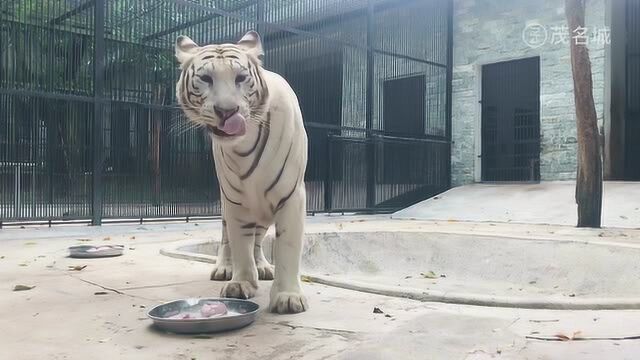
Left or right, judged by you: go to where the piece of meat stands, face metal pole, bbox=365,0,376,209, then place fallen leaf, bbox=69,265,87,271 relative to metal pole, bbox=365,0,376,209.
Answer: left

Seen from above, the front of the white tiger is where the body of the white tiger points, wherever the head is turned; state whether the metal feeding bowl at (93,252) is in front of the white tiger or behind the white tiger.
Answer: behind

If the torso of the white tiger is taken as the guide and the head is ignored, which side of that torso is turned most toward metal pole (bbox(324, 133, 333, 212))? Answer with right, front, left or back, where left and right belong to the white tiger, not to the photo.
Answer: back

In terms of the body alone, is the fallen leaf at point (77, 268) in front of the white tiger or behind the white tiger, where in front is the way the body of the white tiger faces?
behind

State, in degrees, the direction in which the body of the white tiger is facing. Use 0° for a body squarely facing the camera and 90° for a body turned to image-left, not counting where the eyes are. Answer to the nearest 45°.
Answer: approximately 0°

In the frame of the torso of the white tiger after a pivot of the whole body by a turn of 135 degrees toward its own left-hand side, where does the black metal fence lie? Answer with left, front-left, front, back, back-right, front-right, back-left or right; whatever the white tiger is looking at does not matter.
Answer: front-left

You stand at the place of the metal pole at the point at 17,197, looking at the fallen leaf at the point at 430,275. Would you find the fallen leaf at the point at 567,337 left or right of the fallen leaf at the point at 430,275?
right

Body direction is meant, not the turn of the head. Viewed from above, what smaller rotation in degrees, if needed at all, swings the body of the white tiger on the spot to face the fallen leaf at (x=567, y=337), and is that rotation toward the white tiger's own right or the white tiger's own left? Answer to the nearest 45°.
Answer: approximately 45° to the white tiger's own left

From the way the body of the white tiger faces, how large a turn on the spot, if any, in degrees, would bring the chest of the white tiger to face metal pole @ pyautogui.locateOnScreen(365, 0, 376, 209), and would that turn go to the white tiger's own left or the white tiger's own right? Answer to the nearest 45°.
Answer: approximately 180°

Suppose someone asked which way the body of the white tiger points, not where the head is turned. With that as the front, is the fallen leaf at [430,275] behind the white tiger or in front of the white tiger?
behind

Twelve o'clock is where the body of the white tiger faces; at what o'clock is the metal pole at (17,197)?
The metal pole is roughly at 5 o'clock from the white tiger.

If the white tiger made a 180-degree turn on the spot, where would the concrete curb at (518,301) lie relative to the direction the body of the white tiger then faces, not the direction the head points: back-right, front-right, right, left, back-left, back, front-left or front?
right

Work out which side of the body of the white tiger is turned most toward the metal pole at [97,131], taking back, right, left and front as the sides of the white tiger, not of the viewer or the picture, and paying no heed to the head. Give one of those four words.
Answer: back

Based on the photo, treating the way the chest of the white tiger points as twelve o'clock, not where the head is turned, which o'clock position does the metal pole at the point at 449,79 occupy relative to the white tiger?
The metal pole is roughly at 7 o'clock from the white tiger.
